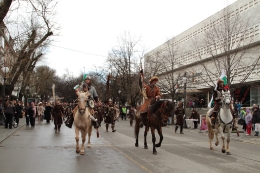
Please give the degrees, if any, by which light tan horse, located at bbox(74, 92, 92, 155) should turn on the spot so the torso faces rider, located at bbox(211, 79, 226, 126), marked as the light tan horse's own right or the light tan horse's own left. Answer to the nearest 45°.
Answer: approximately 90° to the light tan horse's own left

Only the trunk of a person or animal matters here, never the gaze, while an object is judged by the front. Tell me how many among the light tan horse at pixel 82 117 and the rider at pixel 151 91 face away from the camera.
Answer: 0

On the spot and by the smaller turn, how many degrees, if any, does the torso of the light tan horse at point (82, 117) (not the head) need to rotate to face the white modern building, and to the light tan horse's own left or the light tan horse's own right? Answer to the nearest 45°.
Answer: approximately 135° to the light tan horse's own left

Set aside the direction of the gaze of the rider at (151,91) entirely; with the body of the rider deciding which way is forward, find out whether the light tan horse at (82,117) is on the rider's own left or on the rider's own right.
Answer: on the rider's own right

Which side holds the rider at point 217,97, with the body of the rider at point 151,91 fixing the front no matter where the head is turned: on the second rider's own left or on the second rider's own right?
on the second rider's own left

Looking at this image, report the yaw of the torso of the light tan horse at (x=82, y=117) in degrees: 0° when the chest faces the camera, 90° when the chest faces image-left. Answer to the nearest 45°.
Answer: approximately 0°
